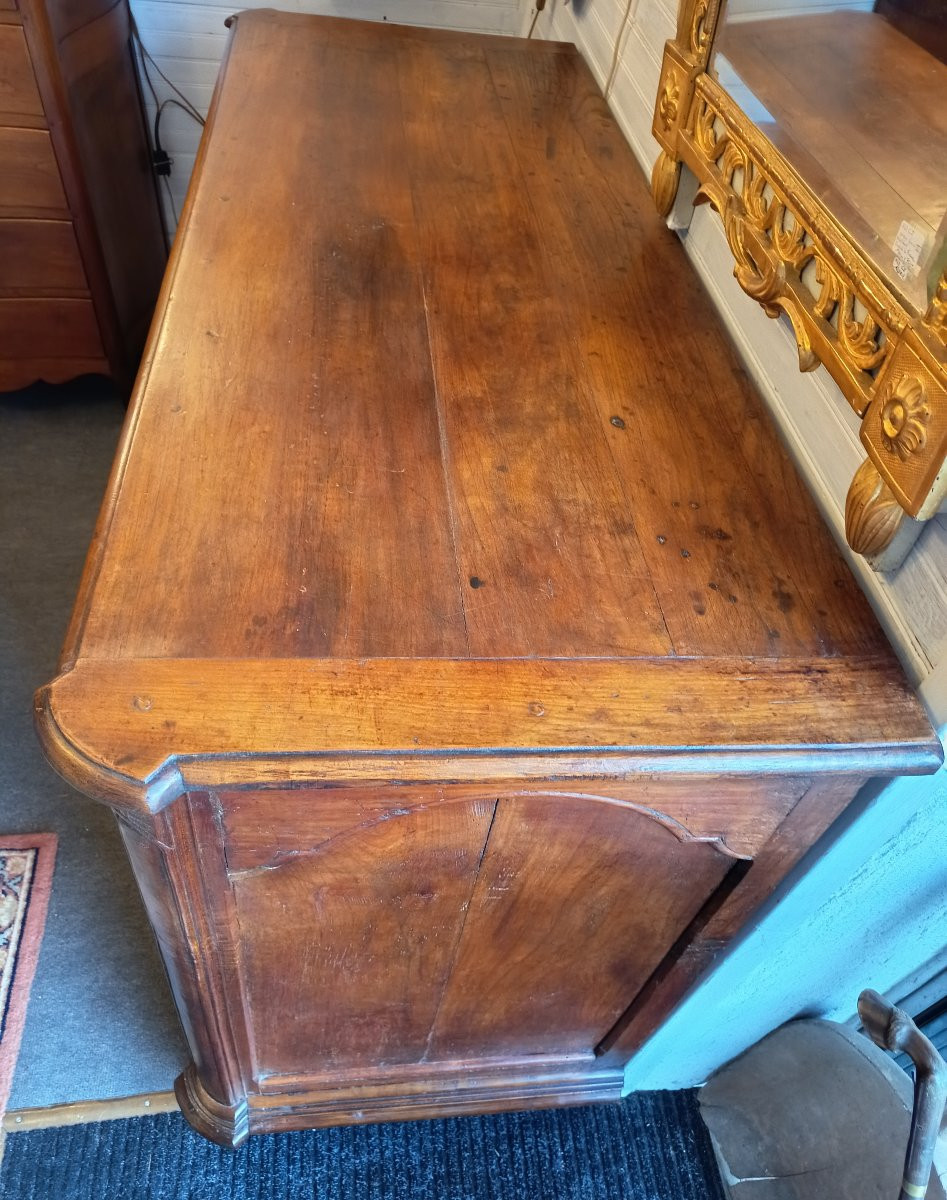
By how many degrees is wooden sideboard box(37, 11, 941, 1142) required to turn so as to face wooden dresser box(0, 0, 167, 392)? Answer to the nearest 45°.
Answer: approximately 45° to its right

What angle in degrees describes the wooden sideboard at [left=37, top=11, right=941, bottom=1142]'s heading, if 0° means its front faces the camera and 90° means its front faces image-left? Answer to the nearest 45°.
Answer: approximately 90°

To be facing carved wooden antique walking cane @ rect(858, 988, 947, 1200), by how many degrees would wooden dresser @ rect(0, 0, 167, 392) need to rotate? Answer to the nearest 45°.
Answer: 0° — it already faces it
